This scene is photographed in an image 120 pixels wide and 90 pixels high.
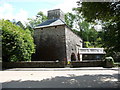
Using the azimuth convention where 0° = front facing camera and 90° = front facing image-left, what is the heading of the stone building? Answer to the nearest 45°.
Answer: approximately 315°

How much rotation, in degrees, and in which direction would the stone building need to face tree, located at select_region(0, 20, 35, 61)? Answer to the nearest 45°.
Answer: approximately 90° to its right
